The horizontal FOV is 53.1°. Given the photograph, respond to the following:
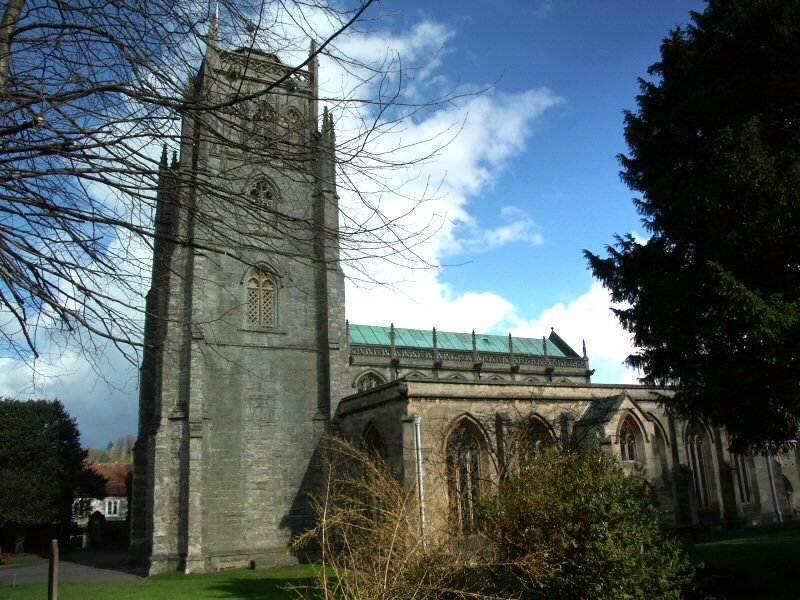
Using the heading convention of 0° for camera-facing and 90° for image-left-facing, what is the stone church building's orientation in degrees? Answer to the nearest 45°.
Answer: approximately 45°
